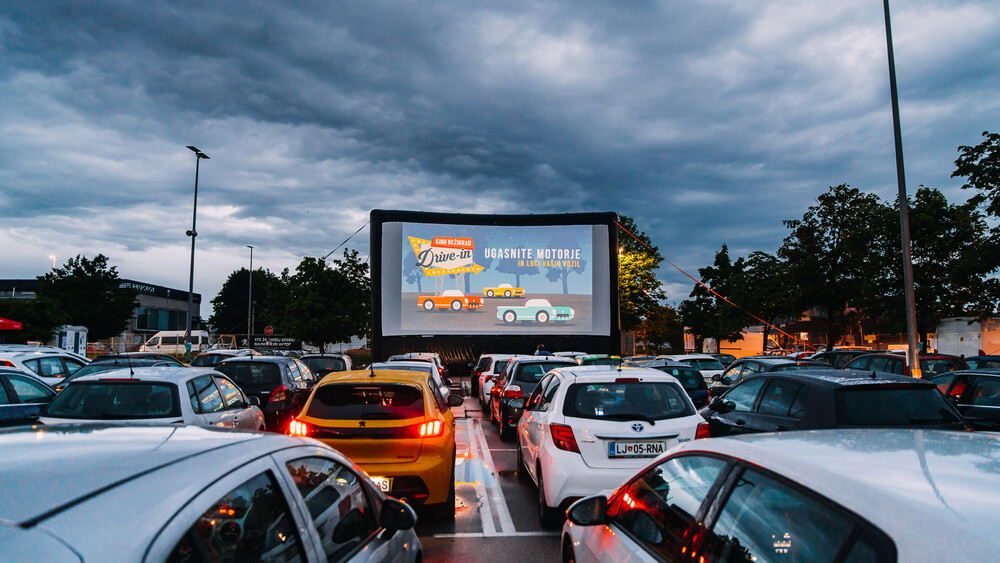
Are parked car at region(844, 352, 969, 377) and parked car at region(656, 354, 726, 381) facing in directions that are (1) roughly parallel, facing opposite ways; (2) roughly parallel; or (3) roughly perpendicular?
roughly parallel

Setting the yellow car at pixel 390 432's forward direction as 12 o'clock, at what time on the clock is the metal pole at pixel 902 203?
The metal pole is roughly at 2 o'clock from the yellow car.

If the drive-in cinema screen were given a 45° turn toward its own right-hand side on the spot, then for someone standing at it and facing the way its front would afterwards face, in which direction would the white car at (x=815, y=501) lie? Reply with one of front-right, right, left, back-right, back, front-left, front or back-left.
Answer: front-left

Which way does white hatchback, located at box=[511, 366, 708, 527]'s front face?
away from the camera

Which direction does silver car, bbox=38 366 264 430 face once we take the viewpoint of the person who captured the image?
facing away from the viewer and to the right of the viewer

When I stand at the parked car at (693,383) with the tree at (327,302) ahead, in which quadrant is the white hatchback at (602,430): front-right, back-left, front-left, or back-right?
back-left

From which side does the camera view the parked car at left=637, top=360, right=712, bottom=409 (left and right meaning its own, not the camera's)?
back

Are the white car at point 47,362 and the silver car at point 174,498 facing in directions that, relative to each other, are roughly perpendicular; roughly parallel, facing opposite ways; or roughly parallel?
roughly parallel

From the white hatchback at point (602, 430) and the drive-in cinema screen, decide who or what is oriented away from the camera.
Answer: the white hatchback

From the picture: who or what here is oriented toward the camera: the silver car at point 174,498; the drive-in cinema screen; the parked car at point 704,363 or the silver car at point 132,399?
the drive-in cinema screen

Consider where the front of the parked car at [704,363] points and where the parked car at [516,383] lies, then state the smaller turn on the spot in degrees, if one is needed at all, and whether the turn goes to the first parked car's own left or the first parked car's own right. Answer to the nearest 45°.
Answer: approximately 90° to the first parked car's own left

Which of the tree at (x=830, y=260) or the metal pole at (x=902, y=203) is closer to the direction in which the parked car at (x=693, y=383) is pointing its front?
the tree

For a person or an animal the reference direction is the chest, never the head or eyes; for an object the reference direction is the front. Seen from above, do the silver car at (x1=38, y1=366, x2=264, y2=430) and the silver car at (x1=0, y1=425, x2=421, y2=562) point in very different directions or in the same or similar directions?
same or similar directions

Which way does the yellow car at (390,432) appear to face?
away from the camera

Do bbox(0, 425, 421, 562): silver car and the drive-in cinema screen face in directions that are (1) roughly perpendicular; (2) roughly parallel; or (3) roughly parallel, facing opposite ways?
roughly parallel, facing opposite ways

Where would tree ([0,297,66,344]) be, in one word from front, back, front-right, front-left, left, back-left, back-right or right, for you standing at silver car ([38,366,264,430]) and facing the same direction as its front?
front-left

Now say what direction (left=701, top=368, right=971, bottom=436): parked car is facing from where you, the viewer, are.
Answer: facing away from the viewer and to the left of the viewer

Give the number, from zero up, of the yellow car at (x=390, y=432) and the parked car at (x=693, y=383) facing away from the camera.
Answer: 2
